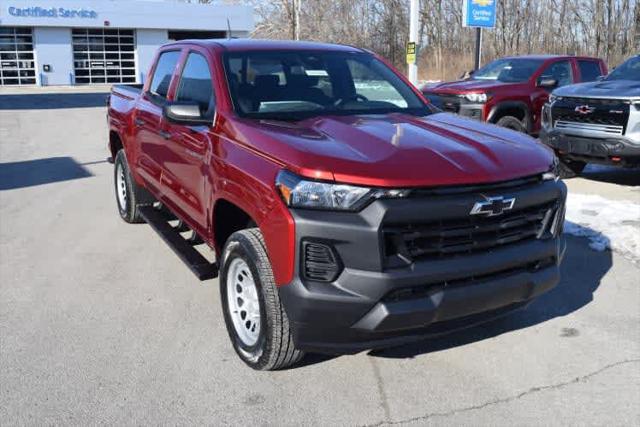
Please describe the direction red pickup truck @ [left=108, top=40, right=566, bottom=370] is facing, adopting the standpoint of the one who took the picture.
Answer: facing the viewer and to the right of the viewer

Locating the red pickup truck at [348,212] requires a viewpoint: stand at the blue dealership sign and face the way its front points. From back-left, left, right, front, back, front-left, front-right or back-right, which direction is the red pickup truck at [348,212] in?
front

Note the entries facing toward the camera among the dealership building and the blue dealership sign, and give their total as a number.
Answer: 2

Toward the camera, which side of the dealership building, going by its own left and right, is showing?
front

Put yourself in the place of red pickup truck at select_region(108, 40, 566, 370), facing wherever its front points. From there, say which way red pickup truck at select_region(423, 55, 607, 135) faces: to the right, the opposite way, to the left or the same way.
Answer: to the right

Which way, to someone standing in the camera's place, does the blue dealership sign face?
facing the viewer

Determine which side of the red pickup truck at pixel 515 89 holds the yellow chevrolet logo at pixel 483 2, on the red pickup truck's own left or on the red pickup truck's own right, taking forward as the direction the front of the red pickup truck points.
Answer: on the red pickup truck's own right

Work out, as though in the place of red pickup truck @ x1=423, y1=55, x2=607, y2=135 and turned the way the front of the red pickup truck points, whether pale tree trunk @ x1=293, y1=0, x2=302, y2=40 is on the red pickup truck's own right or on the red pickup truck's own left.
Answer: on the red pickup truck's own right

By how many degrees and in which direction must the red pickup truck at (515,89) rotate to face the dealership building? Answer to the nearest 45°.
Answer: approximately 90° to its right

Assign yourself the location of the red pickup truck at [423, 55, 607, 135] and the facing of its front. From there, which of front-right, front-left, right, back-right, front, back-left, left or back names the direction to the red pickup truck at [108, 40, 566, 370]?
front-left

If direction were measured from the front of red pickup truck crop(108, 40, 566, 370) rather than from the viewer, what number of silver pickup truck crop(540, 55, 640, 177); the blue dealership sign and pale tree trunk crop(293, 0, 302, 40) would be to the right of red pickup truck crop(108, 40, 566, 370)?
0

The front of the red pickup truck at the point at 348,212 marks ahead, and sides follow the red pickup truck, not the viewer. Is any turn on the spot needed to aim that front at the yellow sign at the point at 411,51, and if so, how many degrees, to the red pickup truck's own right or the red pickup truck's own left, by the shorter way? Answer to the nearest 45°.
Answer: approximately 135° to the red pickup truck's own left

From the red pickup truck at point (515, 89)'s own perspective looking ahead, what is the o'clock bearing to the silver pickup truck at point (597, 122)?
The silver pickup truck is roughly at 10 o'clock from the red pickup truck.
